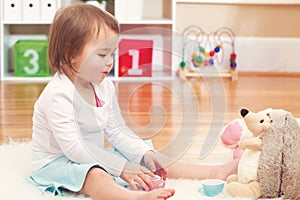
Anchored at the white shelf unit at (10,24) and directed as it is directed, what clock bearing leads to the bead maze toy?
The bead maze toy is roughly at 9 o'clock from the white shelf unit.

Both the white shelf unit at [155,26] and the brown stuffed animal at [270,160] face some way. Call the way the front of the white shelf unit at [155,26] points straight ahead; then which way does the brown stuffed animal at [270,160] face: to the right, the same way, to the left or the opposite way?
to the right

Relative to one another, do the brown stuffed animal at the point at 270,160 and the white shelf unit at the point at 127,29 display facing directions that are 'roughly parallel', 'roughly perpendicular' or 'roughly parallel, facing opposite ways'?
roughly perpendicular

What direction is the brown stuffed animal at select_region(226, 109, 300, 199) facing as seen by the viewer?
to the viewer's left

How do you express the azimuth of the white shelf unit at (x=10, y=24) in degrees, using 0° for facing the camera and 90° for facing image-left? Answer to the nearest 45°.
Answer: approximately 0°
